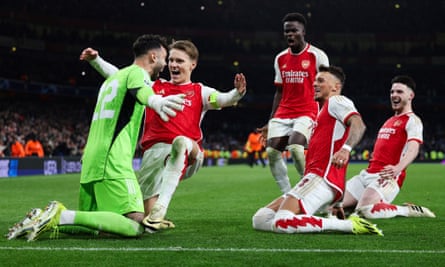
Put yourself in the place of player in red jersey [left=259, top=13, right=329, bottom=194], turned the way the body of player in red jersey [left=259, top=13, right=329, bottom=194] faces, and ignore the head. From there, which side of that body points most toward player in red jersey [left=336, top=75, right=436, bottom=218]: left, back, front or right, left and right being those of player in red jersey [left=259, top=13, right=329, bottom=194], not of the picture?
left

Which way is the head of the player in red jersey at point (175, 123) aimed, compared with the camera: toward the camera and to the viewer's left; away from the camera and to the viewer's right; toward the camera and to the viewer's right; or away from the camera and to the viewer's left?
toward the camera and to the viewer's left

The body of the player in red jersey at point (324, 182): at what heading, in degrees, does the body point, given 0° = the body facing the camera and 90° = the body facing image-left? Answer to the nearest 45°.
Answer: approximately 90°

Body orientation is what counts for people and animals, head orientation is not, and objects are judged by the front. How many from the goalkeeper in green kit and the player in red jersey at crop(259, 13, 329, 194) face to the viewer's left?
0

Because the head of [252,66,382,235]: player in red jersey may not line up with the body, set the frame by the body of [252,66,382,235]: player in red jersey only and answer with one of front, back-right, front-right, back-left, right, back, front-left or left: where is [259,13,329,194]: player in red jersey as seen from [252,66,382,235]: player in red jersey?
right

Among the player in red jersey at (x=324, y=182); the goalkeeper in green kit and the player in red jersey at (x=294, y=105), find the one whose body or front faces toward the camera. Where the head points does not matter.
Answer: the player in red jersey at (x=294, y=105)

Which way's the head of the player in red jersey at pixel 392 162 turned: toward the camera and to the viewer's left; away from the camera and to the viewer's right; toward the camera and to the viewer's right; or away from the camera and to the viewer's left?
toward the camera and to the viewer's left

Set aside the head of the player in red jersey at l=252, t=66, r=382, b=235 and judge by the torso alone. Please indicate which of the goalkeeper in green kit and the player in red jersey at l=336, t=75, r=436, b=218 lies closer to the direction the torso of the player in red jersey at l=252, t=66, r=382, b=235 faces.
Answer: the goalkeeper in green kit

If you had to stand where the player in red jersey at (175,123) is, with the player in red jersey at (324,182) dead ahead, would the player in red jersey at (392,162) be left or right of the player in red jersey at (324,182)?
left

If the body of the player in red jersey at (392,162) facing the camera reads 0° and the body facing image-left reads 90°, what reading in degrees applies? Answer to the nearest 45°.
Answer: approximately 45°

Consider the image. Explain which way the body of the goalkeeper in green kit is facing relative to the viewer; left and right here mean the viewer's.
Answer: facing away from the viewer and to the right of the viewer

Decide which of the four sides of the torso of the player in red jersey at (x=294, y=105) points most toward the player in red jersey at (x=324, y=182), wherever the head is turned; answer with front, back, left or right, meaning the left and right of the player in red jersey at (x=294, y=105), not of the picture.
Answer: front

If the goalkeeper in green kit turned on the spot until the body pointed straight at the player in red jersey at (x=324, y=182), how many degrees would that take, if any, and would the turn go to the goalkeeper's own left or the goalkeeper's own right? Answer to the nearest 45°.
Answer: approximately 45° to the goalkeeper's own right
